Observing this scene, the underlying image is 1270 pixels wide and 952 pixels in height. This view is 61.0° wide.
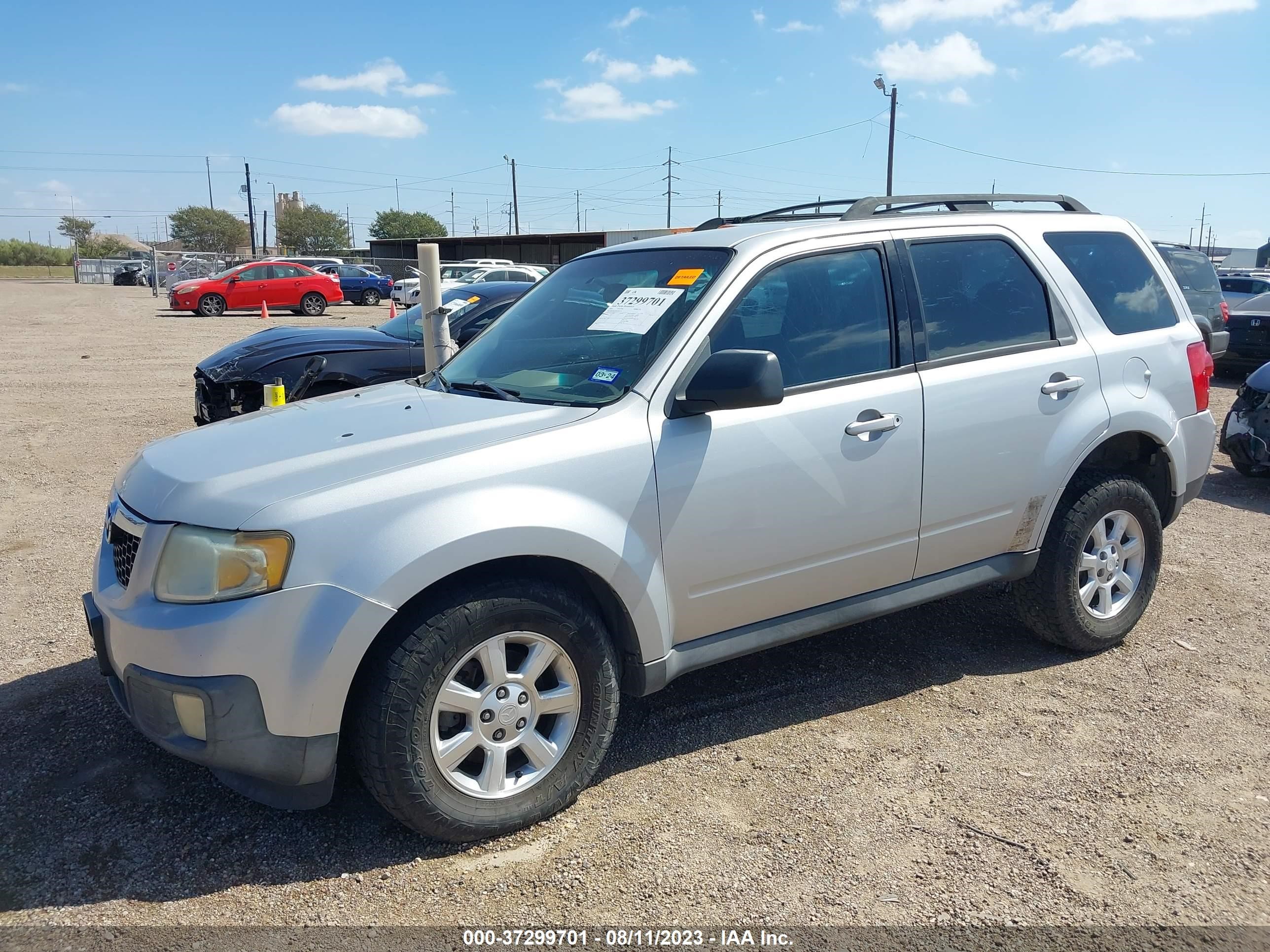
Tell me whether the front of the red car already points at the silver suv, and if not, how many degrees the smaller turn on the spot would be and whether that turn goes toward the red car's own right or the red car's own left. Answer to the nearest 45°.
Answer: approximately 90° to the red car's own left

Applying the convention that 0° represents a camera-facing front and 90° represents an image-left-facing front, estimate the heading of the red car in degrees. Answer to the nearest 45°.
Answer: approximately 90°

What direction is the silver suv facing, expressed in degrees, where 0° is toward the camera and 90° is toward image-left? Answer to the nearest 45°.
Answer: approximately 45°

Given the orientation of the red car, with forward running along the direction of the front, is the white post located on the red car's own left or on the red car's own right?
on the red car's own left

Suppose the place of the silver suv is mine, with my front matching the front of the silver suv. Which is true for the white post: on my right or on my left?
on my right

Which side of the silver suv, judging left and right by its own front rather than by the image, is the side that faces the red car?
right

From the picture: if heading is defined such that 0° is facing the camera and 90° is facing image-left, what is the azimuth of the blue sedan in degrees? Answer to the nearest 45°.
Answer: approximately 90°

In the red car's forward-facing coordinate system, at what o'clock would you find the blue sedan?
The blue sedan is roughly at 4 o'clock from the red car.
